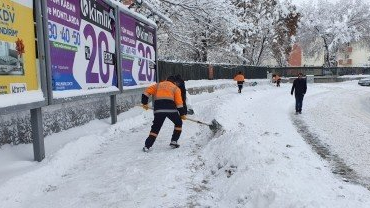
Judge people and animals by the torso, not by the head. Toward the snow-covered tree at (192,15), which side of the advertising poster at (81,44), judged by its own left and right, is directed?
left

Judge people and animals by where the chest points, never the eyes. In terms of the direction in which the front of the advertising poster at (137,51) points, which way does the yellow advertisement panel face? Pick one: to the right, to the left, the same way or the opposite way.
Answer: the same way

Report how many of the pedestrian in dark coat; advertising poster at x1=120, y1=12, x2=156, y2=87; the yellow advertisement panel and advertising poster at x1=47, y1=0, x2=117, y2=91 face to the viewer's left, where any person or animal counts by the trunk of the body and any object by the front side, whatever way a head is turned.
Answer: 0

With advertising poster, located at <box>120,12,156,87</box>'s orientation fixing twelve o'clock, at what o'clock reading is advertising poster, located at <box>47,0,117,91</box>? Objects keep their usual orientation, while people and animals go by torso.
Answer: advertising poster, located at <box>47,0,117,91</box> is roughly at 2 o'clock from advertising poster, located at <box>120,12,156,87</box>.

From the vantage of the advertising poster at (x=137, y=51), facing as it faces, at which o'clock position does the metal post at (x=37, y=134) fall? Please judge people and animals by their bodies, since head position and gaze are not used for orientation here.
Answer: The metal post is roughly at 2 o'clock from the advertising poster.

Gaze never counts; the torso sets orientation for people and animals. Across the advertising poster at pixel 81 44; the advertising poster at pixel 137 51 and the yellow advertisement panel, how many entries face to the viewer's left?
0

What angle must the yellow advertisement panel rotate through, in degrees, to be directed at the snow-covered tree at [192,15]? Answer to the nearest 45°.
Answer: approximately 90° to its left

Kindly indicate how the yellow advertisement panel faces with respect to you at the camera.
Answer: facing the viewer and to the right of the viewer

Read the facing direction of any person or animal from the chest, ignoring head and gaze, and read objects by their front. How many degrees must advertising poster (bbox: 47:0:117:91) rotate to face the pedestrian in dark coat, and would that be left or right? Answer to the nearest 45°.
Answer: approximately 90° to its left

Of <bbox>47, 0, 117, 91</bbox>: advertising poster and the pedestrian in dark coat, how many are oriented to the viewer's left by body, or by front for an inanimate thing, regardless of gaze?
0
